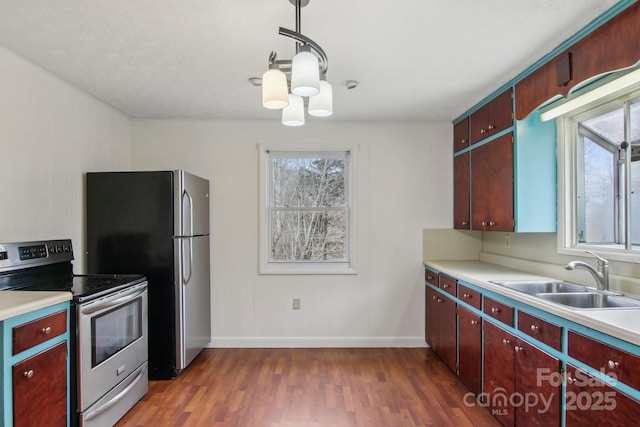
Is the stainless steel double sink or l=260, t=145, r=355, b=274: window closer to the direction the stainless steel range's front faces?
the stainless steel double sink

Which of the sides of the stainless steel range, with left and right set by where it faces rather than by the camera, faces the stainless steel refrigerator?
left

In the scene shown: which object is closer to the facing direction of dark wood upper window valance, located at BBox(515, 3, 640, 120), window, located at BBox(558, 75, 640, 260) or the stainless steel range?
the stainless steel range

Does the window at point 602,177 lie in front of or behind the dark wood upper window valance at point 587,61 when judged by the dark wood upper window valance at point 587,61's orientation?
behind

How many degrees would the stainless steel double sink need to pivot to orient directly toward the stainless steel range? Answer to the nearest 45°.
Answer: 0° — it already faces it

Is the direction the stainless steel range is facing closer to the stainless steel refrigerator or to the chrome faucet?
the chrome faucet

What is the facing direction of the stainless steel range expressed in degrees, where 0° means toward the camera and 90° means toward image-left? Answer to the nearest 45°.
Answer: approximately 315°
